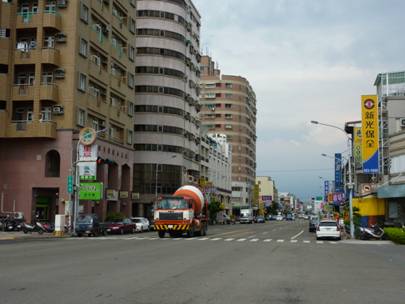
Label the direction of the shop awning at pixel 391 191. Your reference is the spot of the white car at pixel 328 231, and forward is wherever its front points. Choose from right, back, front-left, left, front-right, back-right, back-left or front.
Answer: front-right

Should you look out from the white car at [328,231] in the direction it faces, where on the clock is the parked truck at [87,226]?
The parked truck is roughly at 9 o'clock from the white car.

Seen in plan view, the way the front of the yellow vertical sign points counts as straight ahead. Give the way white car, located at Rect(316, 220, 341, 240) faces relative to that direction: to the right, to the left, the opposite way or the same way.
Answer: the opposite way

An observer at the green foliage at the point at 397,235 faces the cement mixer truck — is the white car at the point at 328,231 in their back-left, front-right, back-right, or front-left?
front-right

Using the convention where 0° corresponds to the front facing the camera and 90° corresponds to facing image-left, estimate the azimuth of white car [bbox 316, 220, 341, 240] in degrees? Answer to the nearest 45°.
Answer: approximately 180°

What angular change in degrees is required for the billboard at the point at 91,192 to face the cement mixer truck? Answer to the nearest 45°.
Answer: approximately 45° to its left

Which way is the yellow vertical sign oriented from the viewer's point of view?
toward the camera

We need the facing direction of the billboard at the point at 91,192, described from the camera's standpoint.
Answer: facing the viewer

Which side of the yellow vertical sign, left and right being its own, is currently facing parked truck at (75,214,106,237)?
right

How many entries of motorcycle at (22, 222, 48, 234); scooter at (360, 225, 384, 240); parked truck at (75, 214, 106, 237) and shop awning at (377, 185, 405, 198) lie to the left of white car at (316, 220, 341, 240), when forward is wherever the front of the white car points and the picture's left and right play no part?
2

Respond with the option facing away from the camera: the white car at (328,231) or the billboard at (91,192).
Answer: the white car

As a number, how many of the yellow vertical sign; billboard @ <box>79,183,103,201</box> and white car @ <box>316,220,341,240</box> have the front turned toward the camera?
2

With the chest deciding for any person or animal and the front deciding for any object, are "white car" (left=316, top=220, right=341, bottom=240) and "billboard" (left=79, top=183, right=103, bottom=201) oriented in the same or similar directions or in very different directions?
very different directions
